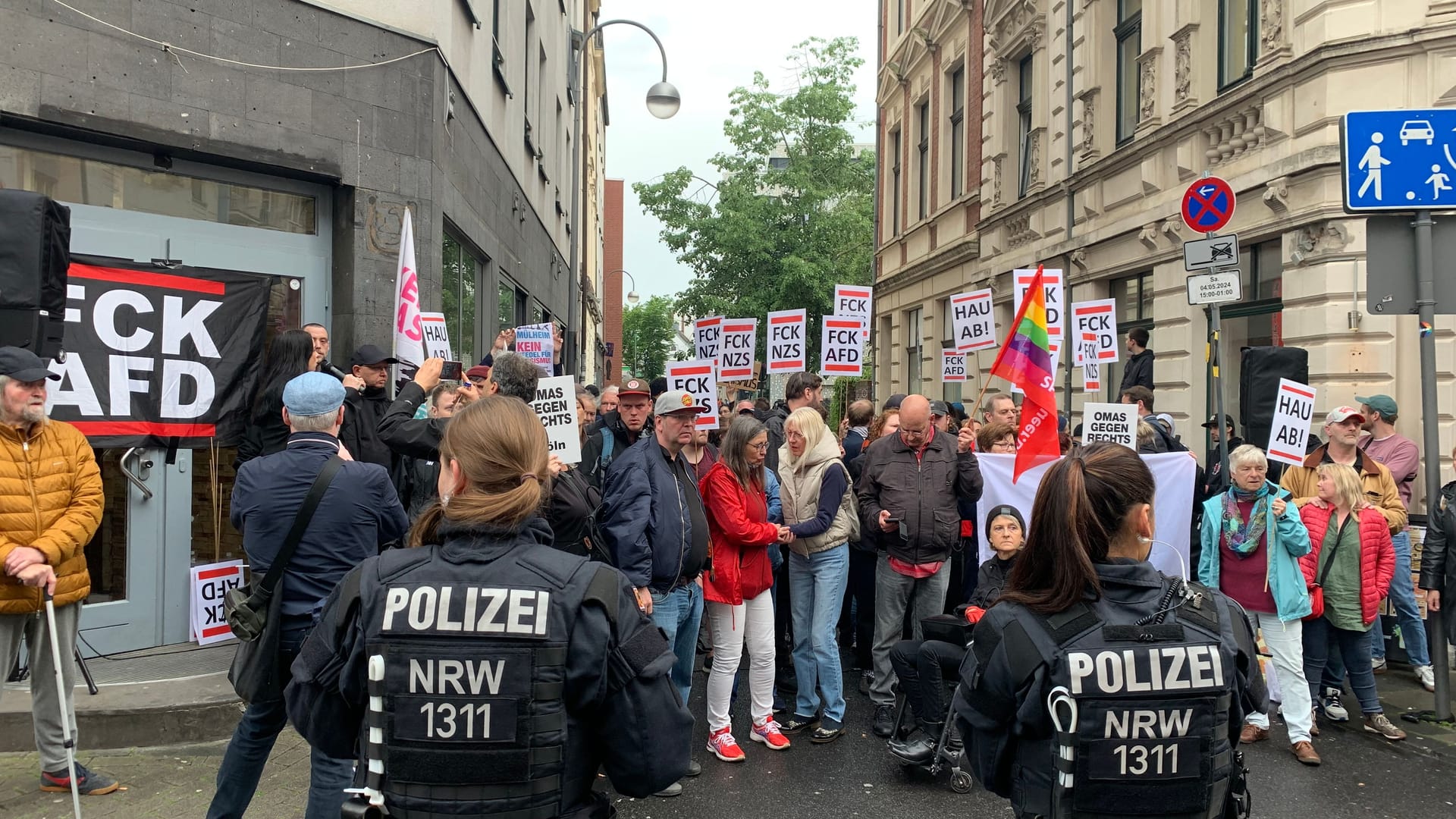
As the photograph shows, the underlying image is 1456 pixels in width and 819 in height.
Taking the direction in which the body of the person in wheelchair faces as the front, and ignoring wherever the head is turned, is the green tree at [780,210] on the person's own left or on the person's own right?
on the person's own right

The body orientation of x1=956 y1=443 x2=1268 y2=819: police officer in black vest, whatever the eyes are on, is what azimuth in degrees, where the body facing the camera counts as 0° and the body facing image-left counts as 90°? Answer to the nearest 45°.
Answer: approximately 180°

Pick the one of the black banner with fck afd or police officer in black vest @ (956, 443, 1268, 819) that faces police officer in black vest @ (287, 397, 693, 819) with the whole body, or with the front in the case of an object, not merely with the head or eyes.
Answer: the black banner with fck afd

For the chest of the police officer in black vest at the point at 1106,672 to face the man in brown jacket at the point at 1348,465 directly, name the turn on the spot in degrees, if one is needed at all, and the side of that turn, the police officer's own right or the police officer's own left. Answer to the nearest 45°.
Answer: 0° — they already face them

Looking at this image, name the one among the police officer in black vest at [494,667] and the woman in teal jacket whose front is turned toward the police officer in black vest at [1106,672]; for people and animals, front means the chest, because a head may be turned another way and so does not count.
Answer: the woman in teal jacket

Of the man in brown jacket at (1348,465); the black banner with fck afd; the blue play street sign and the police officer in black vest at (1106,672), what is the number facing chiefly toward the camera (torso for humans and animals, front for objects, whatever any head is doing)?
3

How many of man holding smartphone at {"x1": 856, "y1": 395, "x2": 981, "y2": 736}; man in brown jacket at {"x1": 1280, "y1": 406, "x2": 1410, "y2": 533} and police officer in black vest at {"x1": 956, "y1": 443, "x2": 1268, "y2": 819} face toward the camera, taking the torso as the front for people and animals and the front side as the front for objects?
2
